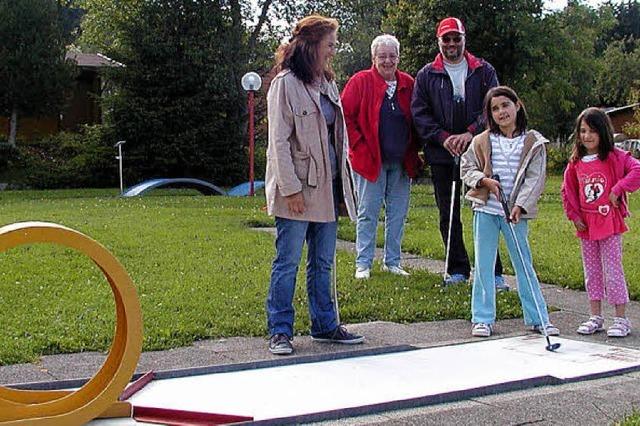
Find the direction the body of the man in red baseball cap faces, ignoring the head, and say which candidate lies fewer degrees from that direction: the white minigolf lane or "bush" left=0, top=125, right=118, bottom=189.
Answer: the white minigolf lane

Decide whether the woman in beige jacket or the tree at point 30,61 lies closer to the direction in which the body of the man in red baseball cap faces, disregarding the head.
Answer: the woman in beige jacket

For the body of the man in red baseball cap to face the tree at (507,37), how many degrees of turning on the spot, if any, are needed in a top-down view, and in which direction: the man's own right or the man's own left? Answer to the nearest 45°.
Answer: approximately 180°

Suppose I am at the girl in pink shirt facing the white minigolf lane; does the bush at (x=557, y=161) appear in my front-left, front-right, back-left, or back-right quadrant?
back-right

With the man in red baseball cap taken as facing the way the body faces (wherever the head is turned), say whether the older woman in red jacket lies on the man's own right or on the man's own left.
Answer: on the man's own right

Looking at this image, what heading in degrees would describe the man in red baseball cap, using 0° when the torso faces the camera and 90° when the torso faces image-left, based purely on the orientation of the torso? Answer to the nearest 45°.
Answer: approximately 0°

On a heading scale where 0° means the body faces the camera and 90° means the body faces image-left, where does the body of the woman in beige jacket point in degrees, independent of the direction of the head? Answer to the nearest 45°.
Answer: approximately 315°

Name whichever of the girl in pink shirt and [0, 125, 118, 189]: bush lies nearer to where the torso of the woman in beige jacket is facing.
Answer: the girl in pink shirt
